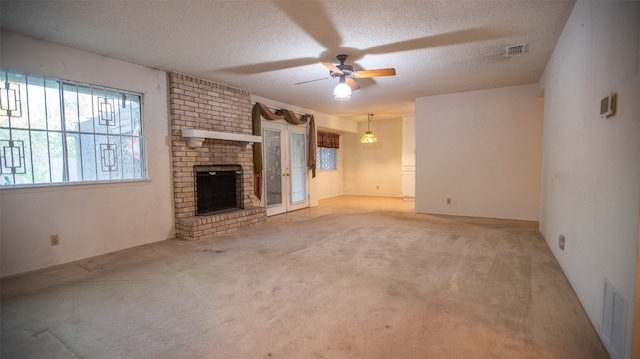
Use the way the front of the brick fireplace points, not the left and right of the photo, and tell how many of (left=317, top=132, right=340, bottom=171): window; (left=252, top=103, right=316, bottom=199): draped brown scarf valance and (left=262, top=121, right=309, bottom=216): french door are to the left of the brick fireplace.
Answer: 3

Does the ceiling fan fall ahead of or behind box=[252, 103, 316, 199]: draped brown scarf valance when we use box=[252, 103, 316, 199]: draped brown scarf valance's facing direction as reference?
ahead

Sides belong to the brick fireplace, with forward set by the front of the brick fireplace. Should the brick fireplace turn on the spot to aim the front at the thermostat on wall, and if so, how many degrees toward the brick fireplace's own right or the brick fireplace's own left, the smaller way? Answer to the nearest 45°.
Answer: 0° — it already faces it

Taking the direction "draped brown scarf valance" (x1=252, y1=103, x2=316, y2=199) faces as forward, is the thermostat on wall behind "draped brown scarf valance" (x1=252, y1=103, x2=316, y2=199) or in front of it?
in front

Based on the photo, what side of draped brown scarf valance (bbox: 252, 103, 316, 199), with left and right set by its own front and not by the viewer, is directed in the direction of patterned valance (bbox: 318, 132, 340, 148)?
left

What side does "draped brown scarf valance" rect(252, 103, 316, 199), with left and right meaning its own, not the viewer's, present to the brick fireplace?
right

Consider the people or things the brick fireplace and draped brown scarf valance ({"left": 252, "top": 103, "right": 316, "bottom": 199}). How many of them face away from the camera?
0

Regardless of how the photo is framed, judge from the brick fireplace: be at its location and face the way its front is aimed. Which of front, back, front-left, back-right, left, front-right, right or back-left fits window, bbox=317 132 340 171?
left

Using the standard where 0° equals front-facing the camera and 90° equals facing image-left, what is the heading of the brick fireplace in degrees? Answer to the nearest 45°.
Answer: approximately 315°

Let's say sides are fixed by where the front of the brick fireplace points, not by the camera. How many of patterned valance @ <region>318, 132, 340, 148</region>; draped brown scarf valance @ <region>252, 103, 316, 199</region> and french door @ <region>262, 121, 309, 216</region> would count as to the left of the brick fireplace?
3

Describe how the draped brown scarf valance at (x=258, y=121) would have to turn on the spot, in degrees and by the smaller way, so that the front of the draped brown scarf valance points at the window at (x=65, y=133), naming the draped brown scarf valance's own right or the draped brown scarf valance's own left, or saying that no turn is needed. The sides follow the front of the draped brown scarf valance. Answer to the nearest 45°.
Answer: approximately 90° to the draped brown scarf valance's own right

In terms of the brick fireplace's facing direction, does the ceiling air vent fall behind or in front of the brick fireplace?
in front

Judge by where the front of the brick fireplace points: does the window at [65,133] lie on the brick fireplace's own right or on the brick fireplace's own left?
on the brick fireplace's own right

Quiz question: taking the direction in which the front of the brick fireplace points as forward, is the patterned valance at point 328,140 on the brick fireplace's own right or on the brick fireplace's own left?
on the brick fireplace's own left

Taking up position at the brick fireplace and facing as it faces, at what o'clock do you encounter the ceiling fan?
The ceiling fan is roughly at 12 o'clock from the brick fireplace.
